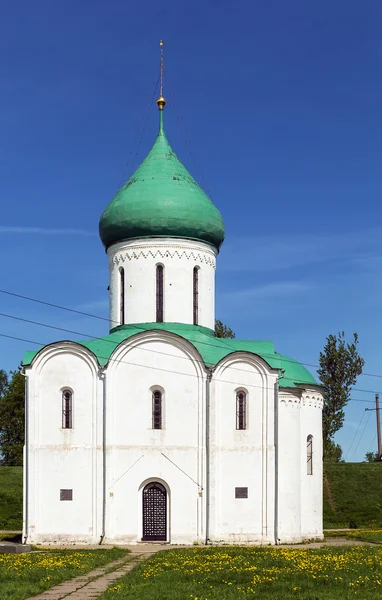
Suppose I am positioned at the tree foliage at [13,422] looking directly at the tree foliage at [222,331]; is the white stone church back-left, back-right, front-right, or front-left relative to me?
front-right

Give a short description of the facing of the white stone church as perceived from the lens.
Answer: facing the viewer

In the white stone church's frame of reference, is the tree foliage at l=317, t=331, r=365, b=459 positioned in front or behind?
behind

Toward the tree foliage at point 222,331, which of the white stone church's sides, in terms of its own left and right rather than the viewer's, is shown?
back
